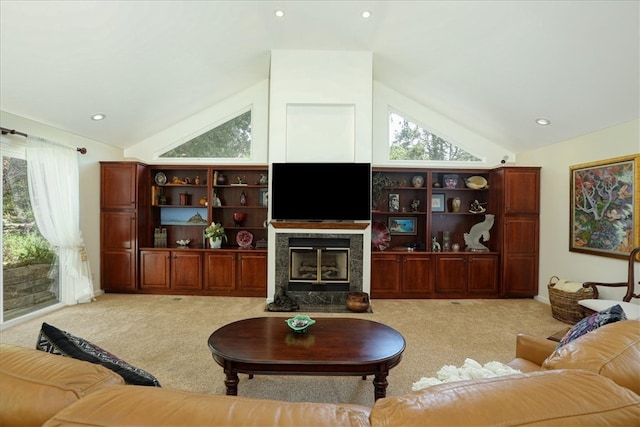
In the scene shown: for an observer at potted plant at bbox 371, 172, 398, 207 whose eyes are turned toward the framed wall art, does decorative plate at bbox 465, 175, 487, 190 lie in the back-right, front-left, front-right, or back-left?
front-left

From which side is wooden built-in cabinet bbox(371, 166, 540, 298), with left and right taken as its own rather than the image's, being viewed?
front

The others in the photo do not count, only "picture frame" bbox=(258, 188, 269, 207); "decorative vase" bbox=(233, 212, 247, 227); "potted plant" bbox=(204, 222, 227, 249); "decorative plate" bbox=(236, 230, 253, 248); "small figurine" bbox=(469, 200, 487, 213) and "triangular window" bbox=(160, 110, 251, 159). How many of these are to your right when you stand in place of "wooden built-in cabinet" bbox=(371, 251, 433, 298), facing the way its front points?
5

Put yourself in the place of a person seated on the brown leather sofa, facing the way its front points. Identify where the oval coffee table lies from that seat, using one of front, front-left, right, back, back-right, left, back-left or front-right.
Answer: front

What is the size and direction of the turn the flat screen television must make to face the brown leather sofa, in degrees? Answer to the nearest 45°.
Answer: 0° — it already faces it

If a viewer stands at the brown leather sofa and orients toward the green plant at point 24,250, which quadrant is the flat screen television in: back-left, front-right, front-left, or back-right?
front-right

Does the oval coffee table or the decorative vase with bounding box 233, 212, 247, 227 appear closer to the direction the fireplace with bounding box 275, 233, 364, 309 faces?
the oval coffee table

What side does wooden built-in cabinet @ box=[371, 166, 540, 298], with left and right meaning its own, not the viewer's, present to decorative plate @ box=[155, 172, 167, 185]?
right

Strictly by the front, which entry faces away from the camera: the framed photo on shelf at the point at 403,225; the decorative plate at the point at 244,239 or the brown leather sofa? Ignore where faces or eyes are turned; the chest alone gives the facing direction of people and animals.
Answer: the brown leather sofa

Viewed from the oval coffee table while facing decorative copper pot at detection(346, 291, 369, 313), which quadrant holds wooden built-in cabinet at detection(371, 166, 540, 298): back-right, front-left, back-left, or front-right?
front-right

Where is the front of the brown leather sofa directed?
away from the camera

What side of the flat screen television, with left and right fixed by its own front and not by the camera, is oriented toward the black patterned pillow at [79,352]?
front

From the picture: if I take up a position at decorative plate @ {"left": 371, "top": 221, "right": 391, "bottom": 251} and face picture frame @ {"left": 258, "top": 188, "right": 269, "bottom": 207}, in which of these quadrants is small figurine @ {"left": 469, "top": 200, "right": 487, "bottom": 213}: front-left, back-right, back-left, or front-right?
back-right

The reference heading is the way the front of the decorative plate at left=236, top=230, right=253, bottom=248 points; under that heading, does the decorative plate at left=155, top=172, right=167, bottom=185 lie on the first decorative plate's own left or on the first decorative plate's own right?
on the first decorative plate's own right

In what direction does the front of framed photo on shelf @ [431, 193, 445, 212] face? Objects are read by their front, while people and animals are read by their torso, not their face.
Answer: toward the camera

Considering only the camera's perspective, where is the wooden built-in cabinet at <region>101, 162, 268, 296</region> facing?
facing the viewer

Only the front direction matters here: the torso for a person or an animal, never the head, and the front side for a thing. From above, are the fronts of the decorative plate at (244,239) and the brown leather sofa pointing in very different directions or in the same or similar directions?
very different directions

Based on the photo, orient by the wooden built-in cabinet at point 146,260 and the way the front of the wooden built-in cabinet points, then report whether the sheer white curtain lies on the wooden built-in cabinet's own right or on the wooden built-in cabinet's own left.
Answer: on the wooden built-in cabinet's own right
